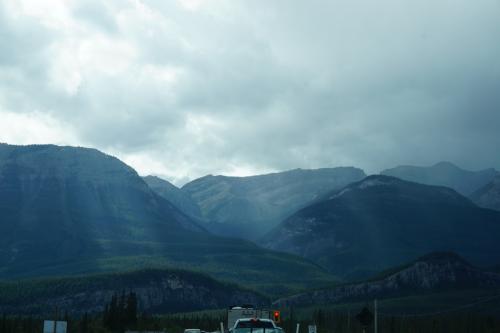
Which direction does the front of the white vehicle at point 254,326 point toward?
away from the camera

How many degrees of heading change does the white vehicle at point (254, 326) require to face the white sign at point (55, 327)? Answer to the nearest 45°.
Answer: approximately 45° to its left
